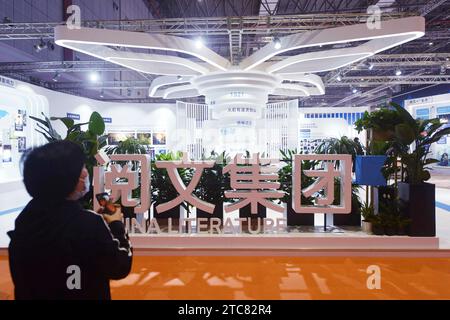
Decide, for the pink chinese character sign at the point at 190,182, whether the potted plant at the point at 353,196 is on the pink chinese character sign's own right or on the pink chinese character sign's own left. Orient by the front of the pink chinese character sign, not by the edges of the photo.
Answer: on the pink chinese character sign's own left

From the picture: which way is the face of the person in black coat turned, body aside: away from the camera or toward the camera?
away from the camera

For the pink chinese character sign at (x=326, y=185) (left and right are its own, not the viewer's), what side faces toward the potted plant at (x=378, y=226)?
left

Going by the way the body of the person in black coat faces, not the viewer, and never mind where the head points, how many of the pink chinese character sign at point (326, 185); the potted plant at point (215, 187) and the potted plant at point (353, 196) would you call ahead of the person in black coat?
3

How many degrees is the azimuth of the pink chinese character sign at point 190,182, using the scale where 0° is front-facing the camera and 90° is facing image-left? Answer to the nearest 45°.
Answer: approximately 0°

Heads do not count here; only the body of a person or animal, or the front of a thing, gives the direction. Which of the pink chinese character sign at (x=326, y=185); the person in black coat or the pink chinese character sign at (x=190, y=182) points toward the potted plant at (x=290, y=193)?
the person in black coat

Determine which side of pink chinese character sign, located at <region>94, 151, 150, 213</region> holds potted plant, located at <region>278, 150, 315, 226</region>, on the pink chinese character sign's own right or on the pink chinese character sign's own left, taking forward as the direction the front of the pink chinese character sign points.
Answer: on the pink chinese character sign's own left

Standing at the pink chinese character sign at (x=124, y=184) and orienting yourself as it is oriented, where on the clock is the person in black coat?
The person in black coat is roughly at 12 o'clock from the pink chinese character sign.

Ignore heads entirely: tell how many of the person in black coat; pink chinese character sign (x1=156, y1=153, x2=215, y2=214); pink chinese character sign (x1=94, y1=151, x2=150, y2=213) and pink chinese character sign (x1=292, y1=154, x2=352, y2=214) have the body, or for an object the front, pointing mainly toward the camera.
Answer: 3

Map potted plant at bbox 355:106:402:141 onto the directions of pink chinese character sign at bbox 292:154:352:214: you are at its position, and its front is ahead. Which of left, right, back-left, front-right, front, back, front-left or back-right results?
back-left

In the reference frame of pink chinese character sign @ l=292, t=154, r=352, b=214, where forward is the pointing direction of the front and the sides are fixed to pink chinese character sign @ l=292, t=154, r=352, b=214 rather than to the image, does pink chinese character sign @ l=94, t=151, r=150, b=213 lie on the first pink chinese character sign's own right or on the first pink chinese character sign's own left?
on the first pink chinese character sign's own right

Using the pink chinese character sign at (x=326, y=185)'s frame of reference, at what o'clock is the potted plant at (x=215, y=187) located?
The potted plant is roughly at 3 o'clock from the pink chinese character sign.
